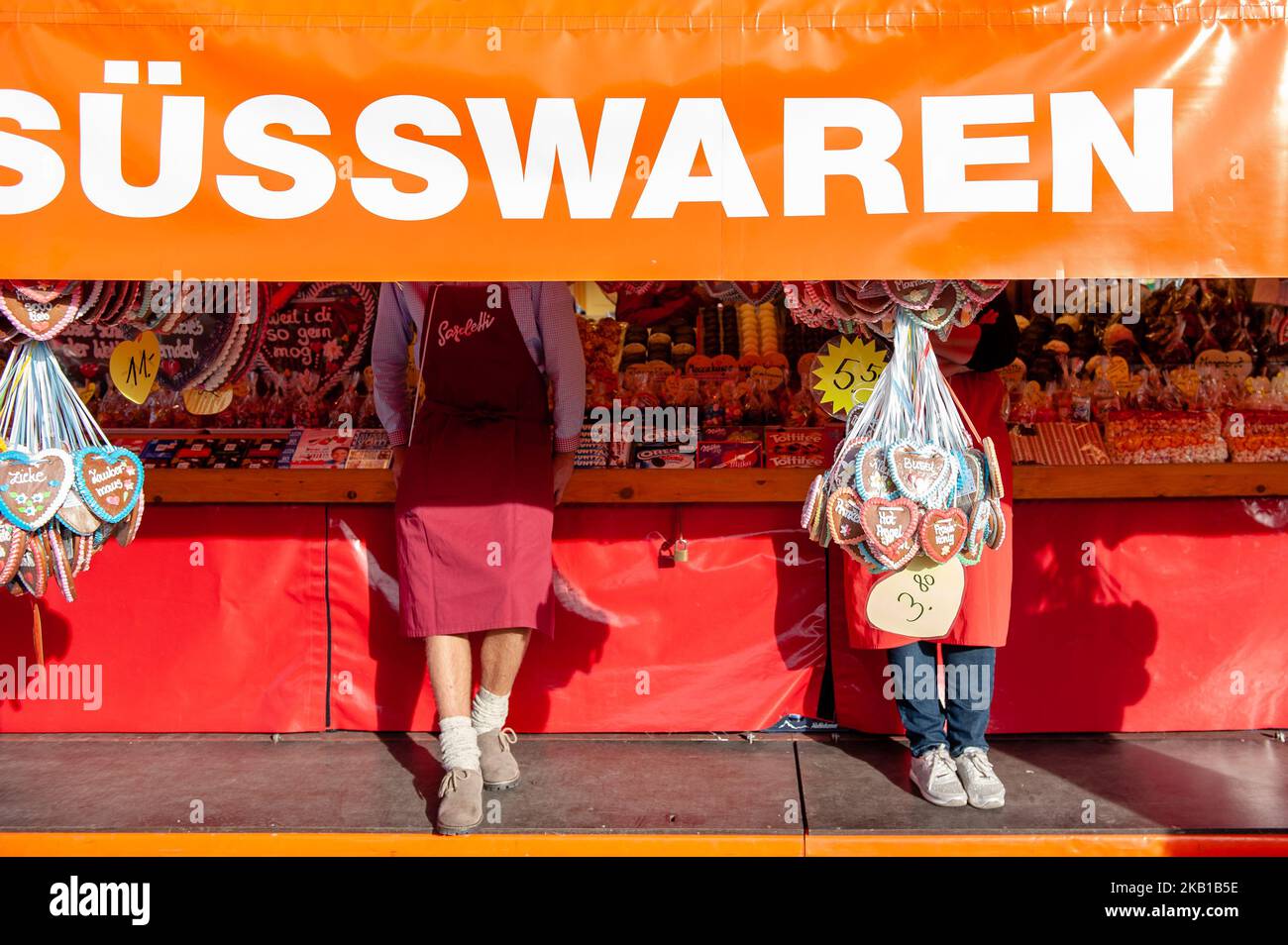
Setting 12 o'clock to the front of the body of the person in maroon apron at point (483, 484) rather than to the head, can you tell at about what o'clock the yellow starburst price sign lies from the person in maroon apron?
The yellow starburst price sign is roughly at 10 o'clock from the person in maroon apron.

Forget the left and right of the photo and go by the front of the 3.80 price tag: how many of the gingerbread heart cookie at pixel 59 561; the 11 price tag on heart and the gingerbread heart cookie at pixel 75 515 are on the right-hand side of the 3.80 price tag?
3

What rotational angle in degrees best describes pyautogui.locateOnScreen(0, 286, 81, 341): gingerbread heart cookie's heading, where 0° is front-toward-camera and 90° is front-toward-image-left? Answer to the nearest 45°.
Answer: approximately 0°

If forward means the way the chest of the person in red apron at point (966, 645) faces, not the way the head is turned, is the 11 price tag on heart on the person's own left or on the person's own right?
on the person's own right

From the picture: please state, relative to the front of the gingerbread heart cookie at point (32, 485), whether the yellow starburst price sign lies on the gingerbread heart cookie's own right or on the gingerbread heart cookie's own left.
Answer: on the gingerbread heart cookie's own left

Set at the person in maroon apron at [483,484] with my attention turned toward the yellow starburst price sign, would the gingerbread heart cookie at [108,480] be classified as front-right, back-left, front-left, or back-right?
back-right

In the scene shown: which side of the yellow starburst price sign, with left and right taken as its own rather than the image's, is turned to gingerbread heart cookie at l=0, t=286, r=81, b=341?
right

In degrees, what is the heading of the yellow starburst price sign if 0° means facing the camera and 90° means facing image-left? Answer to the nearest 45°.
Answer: approximately 0°
